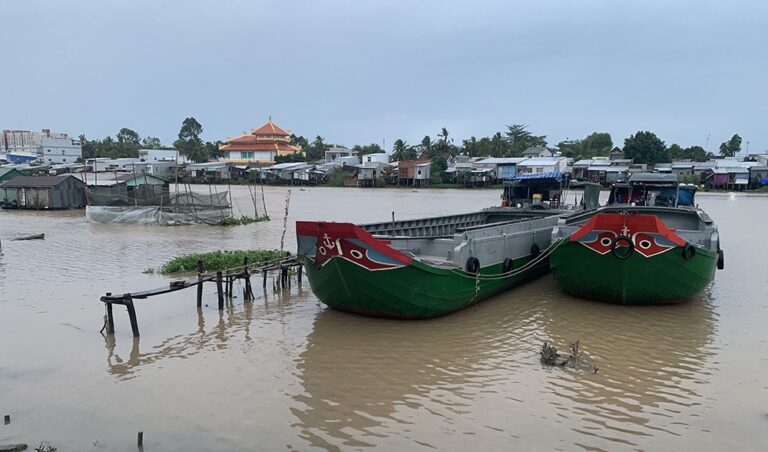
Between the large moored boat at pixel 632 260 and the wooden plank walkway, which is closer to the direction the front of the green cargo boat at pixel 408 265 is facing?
the wooden plank walkway

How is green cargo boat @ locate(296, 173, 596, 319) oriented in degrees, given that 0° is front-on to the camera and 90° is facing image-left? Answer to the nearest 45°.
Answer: approximately 45°

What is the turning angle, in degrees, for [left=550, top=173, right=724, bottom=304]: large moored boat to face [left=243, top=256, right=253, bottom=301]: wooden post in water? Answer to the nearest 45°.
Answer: approximately 90° to its right

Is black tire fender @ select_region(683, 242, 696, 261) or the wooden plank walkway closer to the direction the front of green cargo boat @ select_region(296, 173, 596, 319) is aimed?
the wooden plank walkway

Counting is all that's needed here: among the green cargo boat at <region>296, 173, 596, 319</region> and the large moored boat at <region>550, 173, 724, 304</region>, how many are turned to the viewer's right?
0

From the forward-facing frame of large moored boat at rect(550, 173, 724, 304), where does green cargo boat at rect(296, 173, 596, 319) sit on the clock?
The green cargo boat is roughly at 2 o'clock from the large moored boat.

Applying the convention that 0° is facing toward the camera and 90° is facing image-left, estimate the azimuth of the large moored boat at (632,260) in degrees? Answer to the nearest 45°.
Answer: approximately 0°

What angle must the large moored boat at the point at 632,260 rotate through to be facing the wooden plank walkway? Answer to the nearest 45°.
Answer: approximately 90° to its right

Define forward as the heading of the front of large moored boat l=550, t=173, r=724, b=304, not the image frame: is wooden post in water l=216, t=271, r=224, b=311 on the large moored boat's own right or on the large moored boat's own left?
on the large moored boat's own right

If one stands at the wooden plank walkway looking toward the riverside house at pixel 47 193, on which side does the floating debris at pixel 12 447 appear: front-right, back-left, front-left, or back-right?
back-left

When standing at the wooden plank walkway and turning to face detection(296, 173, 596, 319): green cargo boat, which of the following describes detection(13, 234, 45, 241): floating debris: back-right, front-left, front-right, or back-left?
back-left

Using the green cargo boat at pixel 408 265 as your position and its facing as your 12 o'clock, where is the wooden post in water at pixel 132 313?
The wooden post in water is roughly at 1 o'clock from the green cargo boat.

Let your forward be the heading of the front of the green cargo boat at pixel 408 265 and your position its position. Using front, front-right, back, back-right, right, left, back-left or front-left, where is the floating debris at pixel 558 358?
left

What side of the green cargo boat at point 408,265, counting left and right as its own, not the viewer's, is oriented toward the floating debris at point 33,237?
right

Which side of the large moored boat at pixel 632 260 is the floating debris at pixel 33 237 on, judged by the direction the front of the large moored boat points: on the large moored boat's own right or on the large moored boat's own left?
on the large moored boat's own right
